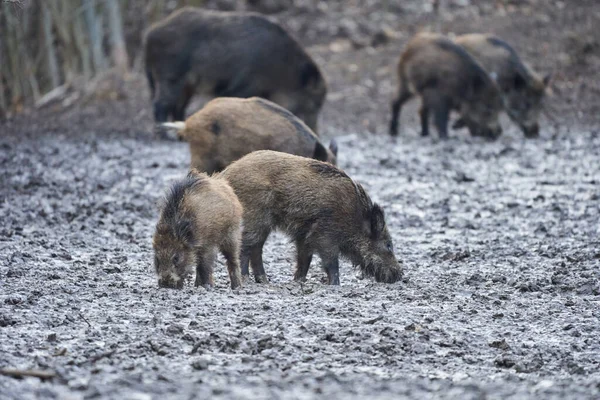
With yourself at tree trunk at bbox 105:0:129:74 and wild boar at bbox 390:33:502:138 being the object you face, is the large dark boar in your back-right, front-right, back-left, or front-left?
front-right

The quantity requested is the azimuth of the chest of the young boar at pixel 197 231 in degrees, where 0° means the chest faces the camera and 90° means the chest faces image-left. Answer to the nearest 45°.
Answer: approximately 45°

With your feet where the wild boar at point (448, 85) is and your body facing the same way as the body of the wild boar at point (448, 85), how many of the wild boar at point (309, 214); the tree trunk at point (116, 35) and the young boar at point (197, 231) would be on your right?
2

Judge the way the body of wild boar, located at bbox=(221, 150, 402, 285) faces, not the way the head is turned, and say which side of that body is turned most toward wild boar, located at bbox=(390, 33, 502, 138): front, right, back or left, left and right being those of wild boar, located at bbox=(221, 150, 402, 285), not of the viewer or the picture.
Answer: left

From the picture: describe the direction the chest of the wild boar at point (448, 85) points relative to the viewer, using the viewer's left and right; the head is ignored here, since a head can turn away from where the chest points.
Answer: facing to the right of the viewer

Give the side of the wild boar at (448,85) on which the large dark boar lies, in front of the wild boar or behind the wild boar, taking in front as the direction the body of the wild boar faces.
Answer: behind

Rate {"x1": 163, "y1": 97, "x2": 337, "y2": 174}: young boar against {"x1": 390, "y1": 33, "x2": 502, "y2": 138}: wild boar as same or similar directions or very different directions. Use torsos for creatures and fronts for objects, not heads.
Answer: same or similar directions

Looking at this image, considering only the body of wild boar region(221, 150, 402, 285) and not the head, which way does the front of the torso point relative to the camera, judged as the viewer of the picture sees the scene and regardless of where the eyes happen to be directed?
to the viewer's right

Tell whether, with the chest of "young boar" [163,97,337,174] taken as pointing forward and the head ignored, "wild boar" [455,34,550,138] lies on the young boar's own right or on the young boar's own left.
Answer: on the young boar's own left

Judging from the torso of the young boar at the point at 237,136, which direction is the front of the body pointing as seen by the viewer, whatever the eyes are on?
to the viewer's right

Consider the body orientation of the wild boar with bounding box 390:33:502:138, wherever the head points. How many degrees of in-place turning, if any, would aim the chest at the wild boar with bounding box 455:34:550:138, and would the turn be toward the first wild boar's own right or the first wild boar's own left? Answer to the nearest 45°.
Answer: approximately 45° to the first wild boar's own left
